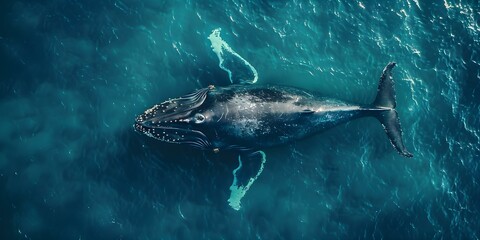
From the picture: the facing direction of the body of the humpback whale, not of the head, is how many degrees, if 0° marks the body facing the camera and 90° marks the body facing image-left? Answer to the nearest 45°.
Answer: approximately 90°
